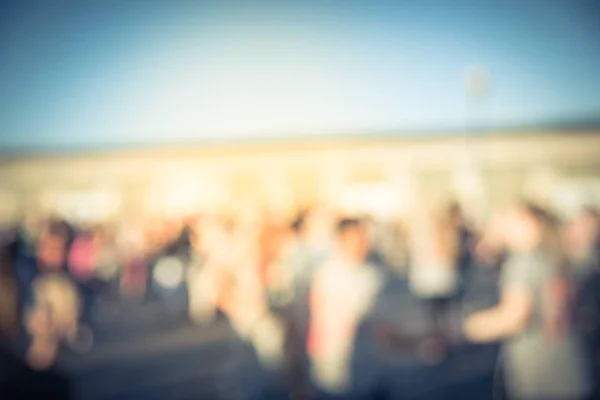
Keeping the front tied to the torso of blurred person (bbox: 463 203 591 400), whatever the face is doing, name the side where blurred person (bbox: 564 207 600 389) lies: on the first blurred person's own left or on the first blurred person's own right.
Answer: on the first blurred person's own right

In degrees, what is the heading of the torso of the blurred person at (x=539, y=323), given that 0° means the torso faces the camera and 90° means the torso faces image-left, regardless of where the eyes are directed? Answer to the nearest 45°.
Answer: approximately 90°

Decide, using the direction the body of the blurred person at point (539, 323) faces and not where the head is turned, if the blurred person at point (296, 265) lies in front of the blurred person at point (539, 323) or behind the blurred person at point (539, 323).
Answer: in front

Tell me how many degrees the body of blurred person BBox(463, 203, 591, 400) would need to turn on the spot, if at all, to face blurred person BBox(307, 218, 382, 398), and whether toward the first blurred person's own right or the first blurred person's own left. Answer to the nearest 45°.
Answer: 0° — they already face them
